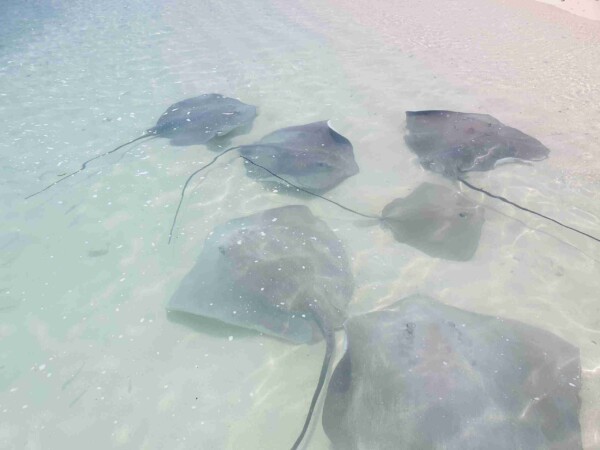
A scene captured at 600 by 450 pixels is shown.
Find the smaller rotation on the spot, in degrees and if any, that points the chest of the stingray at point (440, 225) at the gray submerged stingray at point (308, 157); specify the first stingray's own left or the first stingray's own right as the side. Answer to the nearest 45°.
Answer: approximately 180°

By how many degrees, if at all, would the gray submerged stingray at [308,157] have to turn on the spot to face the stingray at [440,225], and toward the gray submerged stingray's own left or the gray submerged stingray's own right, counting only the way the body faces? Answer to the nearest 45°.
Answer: approximately 45° to the gray submerged stingray's own right

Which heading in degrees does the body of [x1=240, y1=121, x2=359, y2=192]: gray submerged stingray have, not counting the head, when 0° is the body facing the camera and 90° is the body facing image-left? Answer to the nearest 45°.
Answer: approximately 270°

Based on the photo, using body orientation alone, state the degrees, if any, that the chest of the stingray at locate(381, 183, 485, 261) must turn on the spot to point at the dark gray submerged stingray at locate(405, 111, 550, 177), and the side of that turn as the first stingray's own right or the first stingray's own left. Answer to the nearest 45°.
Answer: approximately 90° to the first stingray's own left

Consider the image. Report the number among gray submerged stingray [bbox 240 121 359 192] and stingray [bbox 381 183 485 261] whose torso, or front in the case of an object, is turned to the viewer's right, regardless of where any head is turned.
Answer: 2

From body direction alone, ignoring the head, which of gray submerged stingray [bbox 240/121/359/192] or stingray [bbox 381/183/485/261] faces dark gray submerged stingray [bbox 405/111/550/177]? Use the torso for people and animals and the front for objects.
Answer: gray submerged stingray [bbox 240/121/359/192]

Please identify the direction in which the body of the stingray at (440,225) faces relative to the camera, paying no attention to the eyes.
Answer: to the viewer's right

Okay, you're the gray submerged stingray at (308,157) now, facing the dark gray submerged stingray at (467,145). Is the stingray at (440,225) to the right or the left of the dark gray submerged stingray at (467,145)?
right

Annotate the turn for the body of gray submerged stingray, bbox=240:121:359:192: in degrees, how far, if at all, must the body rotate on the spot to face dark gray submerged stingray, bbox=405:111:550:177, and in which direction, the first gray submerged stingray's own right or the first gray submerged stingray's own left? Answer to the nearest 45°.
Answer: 0° — it already faces it
